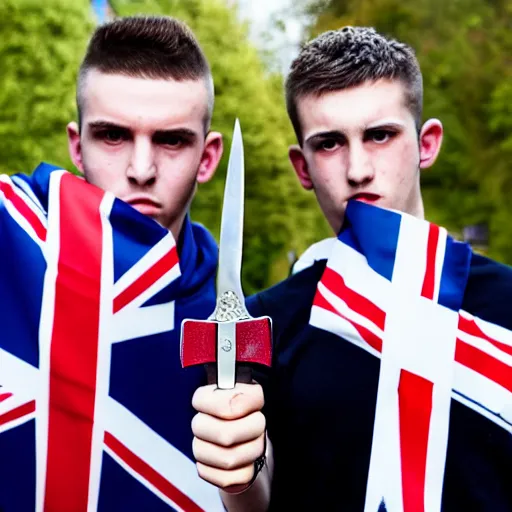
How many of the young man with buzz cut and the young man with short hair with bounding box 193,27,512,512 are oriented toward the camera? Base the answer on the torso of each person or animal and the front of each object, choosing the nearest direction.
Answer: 2

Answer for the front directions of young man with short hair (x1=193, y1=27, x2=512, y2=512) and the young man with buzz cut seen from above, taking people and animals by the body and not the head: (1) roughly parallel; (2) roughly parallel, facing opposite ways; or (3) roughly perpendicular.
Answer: roughly parallel

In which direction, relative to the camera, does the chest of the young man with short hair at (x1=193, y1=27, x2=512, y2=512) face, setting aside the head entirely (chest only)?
toward the camera

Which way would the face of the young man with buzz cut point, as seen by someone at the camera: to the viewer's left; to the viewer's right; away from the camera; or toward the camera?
toward the camera

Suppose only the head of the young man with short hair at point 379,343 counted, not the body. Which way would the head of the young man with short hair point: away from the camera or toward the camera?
toward the camera

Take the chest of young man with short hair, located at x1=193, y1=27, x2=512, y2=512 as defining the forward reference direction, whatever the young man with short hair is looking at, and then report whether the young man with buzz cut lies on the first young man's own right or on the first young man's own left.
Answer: on the first young man's own right

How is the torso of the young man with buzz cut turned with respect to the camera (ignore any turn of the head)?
toward the camera

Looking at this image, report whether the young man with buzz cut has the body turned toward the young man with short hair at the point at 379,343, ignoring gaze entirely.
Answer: no
